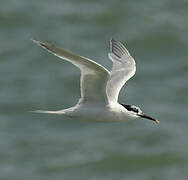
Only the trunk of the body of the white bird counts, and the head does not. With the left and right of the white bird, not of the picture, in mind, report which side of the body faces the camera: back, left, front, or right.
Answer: right
